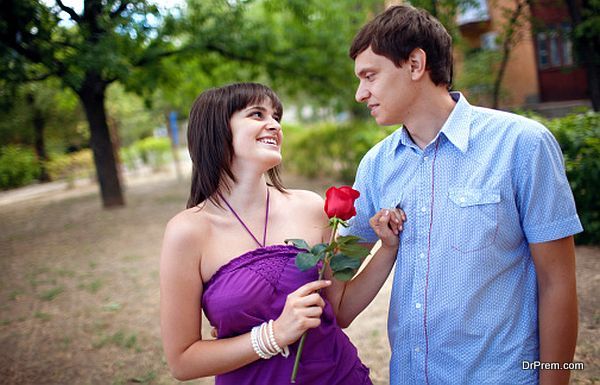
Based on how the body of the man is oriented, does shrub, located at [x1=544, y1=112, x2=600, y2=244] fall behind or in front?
behind

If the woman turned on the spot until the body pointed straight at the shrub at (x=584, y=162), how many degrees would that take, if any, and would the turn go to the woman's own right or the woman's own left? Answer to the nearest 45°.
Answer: approximately 90° to the woman's own left

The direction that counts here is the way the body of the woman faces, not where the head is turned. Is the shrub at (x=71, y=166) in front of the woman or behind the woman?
behind

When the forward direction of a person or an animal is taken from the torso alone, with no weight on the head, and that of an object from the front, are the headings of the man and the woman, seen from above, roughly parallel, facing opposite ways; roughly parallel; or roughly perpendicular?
roughly perpendicular

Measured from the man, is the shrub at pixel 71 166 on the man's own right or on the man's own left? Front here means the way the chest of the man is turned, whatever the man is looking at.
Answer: on the man's own right

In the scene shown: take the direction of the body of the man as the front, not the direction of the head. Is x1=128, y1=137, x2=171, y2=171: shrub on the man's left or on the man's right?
on the man's right

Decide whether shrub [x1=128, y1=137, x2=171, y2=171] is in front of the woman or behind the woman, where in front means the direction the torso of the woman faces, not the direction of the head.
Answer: behind

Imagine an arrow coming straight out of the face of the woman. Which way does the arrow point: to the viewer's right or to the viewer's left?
to the viewer's right

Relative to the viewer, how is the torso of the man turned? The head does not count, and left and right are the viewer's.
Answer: facing the viewer and to the left of the viewer

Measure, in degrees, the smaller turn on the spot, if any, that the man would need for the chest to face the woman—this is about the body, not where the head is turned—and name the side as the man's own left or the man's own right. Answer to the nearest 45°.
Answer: approximately 45° to the man's own right

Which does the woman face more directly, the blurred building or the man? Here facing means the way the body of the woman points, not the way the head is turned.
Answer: the man

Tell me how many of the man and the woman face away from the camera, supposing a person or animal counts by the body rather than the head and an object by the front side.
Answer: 0

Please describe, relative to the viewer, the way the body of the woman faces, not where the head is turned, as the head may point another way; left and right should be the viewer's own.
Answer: facing the viewer and to the right of the viewer

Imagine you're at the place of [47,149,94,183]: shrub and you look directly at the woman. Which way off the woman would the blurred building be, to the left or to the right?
left

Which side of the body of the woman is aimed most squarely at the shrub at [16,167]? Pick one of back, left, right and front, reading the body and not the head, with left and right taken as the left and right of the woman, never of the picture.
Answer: back
